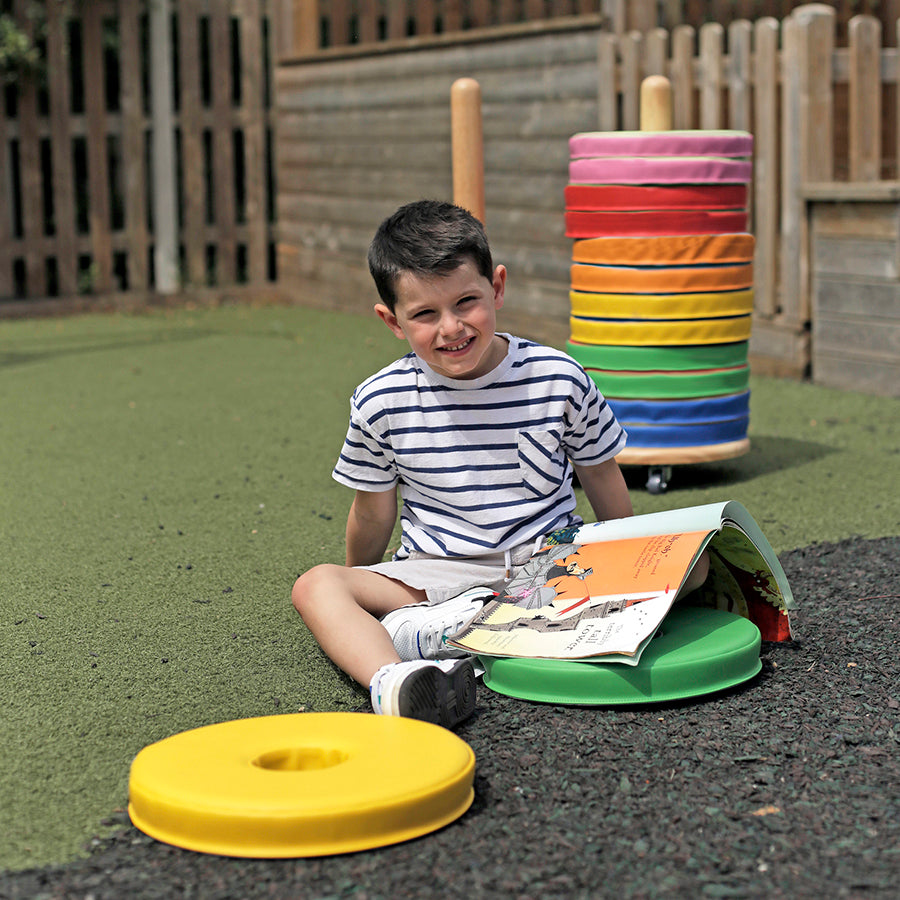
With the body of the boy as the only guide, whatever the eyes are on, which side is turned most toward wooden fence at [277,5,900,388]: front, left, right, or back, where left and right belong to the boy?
back

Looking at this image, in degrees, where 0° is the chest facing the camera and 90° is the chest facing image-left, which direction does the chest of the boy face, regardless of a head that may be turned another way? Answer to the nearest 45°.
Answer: approximately 0°

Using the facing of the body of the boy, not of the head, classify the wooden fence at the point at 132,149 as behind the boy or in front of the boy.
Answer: behind

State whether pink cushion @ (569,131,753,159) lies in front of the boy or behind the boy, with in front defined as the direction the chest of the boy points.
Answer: behind

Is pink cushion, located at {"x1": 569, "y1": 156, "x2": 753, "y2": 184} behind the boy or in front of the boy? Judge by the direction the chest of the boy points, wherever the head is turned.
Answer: behind

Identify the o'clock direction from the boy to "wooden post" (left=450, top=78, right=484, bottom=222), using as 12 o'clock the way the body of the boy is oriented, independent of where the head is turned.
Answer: The wooden post is roughly at 6 o'clock from the boy.
